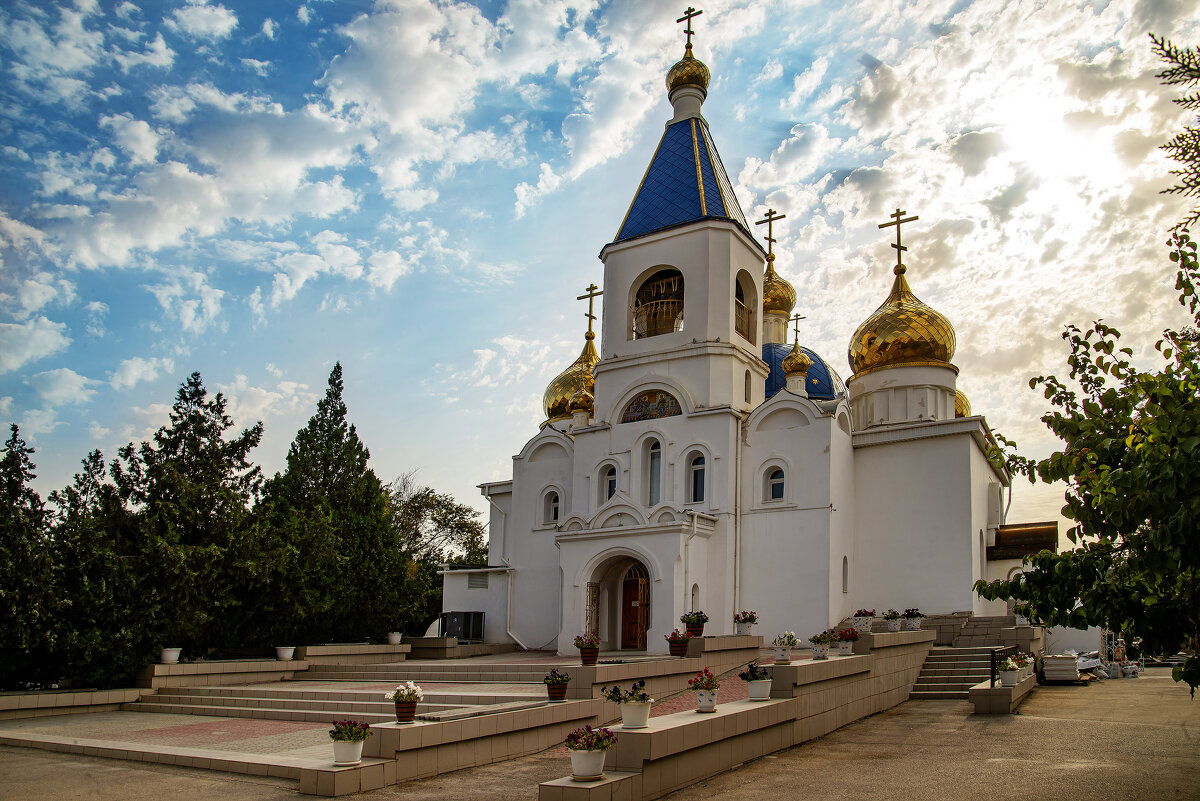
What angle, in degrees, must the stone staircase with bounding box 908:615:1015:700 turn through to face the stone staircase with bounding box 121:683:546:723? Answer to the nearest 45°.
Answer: approximately 45° to its right

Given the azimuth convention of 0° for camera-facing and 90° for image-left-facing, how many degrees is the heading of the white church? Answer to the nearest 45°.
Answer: approximately 45°

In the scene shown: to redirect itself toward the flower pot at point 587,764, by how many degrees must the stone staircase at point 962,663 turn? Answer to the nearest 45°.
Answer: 0° — it already faces it

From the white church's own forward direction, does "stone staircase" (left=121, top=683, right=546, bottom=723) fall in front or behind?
in front

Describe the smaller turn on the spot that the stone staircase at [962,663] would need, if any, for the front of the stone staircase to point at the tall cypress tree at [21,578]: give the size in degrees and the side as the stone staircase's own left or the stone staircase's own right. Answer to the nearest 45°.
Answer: approximately 45° to the stone staircase's own right

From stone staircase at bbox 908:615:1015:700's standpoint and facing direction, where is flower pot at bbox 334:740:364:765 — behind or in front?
in front

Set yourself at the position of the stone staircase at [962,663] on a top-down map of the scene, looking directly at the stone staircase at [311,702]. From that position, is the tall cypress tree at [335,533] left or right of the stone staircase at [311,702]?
right

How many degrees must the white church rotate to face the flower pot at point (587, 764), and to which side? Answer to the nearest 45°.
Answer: approximately 45° to its left

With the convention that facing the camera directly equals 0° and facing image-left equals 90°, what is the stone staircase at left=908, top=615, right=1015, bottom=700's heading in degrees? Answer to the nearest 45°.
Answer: approximately 0°

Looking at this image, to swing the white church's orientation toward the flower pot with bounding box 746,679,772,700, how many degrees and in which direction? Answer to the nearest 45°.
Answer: approximately 45° to its left
